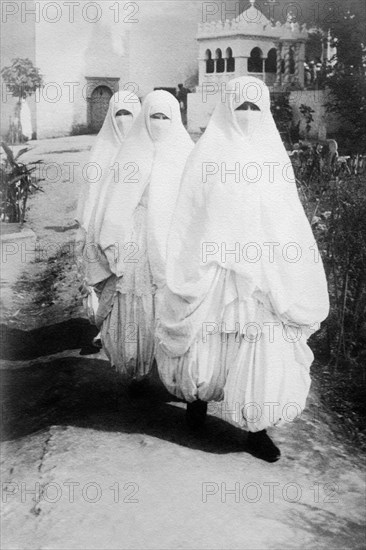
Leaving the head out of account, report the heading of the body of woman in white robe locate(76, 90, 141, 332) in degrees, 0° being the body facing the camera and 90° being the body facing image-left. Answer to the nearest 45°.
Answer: approximately 0°

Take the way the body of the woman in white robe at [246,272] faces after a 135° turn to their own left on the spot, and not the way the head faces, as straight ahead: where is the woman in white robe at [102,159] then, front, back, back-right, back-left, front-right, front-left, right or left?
left

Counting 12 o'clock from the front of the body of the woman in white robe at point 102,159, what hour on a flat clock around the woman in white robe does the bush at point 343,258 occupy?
The bush is roughly at 9 o'clock from the woman in white robe.

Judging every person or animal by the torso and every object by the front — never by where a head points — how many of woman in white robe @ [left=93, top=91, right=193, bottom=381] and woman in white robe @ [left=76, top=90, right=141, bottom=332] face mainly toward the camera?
2

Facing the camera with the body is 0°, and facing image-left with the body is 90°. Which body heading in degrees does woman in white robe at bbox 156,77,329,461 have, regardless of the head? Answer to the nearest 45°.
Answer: approximately 0°

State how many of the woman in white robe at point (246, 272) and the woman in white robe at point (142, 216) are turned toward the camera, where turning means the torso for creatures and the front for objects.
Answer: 2

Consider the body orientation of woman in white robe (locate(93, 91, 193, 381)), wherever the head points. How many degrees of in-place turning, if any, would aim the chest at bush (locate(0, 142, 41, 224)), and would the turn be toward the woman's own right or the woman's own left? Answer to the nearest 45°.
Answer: approximately 135° to the woman's own right

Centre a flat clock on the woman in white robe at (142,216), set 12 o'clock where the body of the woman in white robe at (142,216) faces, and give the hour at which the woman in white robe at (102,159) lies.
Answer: the woman in white robe at (102,159) is roughly at 5 o'clock from the woman in white robe at (142,216).
